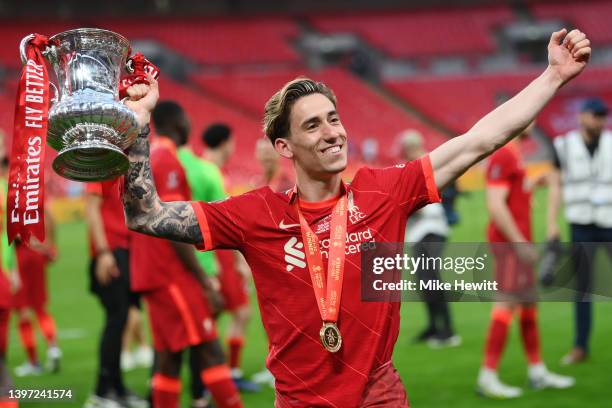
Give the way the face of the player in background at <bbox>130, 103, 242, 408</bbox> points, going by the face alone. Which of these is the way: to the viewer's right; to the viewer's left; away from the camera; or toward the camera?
away from the camera

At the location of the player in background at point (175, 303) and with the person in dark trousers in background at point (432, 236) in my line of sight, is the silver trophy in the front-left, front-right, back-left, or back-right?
back-right

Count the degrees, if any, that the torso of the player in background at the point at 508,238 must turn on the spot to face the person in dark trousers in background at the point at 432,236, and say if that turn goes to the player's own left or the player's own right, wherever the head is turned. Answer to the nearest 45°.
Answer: approximately 90° to the player's own left
